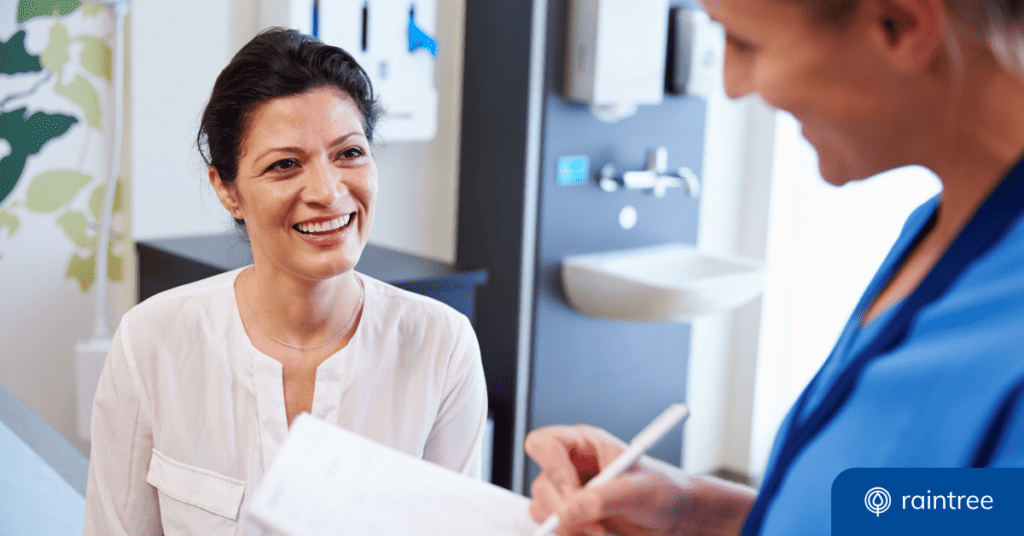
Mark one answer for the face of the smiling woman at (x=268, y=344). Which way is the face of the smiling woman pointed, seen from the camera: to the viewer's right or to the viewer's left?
to the viewer's right

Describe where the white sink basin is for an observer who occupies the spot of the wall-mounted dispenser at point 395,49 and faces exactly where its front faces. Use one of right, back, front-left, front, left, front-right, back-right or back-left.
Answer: left

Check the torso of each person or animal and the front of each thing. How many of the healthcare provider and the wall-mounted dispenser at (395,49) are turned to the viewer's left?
1

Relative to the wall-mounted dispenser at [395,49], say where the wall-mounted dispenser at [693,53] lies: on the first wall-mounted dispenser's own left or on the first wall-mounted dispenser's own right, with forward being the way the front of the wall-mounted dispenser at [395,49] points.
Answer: on the first wall-mounted dispenser's own left

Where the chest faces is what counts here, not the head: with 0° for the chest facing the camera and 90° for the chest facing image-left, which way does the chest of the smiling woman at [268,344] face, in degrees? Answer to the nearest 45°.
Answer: approximately 0°

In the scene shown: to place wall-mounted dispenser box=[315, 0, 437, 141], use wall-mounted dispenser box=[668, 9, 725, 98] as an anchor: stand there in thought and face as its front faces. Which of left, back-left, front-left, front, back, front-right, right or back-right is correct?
right

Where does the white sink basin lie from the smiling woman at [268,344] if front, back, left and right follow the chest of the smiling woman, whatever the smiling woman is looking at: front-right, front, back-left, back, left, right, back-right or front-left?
back-left

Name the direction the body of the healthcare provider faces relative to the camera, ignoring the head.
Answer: to the viewer's left
